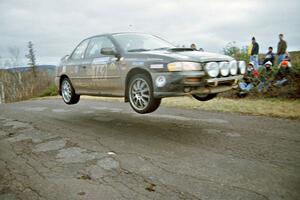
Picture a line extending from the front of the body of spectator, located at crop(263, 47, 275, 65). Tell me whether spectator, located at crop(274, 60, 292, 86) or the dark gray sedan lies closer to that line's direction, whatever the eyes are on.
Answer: the dark gray sedan

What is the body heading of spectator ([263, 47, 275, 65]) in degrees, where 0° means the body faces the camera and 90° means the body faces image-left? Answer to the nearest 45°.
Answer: approximately 45°

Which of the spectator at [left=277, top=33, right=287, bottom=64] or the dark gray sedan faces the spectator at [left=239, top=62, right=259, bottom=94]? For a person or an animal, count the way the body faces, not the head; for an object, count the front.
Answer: the spectator at [left=277, top=33, right=287, bottom=64]

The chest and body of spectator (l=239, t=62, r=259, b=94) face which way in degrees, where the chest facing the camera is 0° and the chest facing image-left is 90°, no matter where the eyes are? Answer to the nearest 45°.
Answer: approximately 45°

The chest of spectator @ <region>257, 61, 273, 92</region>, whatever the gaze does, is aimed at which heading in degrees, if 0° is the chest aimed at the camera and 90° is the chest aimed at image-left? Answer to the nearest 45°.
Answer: approximately 45°

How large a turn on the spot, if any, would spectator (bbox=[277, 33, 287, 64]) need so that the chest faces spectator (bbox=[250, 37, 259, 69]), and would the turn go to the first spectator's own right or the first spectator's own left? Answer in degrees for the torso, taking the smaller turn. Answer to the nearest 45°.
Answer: approximately 45° to the first spectator's own right
